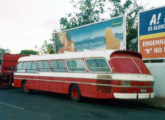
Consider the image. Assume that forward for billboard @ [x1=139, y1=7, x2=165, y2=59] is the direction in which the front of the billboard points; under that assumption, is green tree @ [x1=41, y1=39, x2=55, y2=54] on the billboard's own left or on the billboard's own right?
on the billboard's own right

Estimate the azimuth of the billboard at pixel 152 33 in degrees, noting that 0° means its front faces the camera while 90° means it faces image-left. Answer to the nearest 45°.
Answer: approximately 45°

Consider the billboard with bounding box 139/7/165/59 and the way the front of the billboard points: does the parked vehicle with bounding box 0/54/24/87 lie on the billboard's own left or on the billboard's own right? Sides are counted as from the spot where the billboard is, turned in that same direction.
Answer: on the billboard's own right

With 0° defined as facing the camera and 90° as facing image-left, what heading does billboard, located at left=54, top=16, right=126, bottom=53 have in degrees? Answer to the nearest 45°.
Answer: approximately 45°

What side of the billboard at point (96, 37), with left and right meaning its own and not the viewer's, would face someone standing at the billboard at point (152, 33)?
left

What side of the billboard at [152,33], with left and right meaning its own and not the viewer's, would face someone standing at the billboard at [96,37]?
right

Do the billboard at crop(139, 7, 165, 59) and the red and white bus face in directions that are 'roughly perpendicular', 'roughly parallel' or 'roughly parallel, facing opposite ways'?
roughly perpendicular
